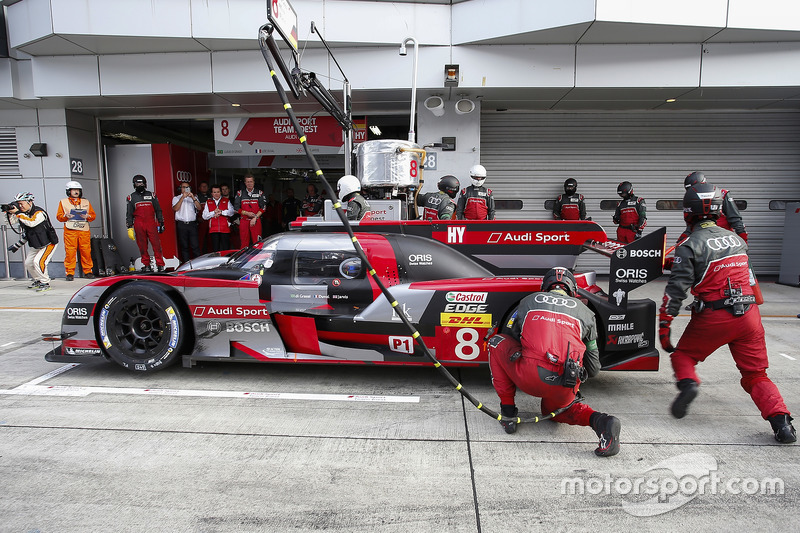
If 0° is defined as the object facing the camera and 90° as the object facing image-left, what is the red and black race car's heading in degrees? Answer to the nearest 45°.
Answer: approximately 90°

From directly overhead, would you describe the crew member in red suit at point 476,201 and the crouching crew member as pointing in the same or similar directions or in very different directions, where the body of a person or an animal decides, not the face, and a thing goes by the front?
very different directions

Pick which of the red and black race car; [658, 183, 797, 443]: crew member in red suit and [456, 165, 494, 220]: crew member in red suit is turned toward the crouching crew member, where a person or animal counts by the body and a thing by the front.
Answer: [456, 165, 494, 220]: crew member in red suit

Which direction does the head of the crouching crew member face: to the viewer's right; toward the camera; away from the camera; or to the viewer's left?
away from the camera

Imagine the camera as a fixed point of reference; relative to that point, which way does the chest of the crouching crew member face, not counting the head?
away from the camera

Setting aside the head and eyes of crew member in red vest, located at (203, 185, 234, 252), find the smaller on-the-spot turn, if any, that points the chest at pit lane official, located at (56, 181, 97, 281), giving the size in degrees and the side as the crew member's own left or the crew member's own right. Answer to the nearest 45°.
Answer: approximately 90° to the crew member's own right
